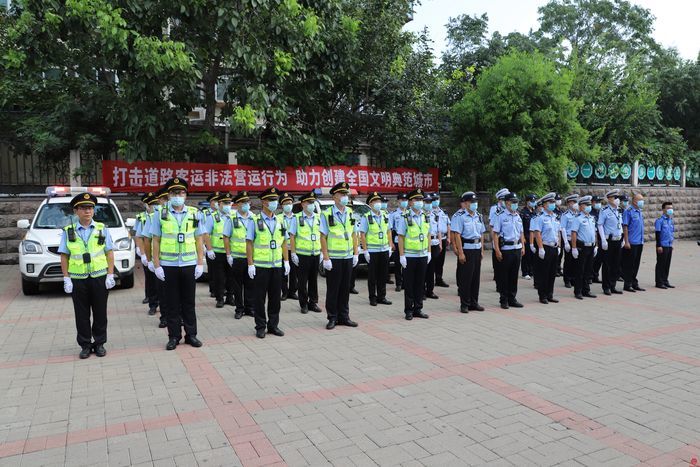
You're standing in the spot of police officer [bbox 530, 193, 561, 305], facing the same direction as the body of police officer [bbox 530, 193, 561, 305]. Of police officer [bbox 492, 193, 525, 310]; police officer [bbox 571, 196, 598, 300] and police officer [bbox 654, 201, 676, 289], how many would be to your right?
1

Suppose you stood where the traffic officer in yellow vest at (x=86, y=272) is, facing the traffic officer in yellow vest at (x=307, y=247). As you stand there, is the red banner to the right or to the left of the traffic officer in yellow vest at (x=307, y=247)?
left

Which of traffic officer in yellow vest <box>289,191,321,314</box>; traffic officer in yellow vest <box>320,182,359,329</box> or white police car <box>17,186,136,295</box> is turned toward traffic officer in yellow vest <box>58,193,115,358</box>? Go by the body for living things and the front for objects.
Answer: the white police car

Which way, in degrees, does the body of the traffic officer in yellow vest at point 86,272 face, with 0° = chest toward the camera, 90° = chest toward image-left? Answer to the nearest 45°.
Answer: approximately 0°

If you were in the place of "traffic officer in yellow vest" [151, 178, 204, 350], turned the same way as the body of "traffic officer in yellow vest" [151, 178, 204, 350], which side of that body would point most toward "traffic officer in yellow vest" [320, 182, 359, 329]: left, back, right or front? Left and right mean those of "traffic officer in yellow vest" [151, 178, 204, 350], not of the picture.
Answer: left

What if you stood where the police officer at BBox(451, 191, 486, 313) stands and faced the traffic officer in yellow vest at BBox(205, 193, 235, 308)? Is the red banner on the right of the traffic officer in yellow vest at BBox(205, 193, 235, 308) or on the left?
right

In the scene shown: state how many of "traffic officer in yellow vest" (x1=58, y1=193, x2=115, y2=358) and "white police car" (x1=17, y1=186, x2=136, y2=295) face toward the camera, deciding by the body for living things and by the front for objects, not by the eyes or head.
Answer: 2

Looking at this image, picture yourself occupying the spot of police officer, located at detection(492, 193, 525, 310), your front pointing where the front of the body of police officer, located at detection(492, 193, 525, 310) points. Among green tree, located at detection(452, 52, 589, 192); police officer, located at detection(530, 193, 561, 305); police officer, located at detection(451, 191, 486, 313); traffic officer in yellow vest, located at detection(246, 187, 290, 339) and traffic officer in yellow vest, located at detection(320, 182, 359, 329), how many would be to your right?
3

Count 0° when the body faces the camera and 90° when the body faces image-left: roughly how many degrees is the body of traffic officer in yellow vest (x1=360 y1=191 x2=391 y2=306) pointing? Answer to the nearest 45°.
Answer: approximately 315°

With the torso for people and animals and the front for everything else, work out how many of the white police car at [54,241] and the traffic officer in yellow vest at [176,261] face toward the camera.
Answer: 2

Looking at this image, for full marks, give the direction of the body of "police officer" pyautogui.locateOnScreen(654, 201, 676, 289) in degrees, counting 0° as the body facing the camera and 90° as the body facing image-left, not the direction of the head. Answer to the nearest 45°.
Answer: approximately 315°

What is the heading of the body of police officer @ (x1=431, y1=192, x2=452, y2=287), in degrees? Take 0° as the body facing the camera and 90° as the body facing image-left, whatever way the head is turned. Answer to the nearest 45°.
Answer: approximately 315°
